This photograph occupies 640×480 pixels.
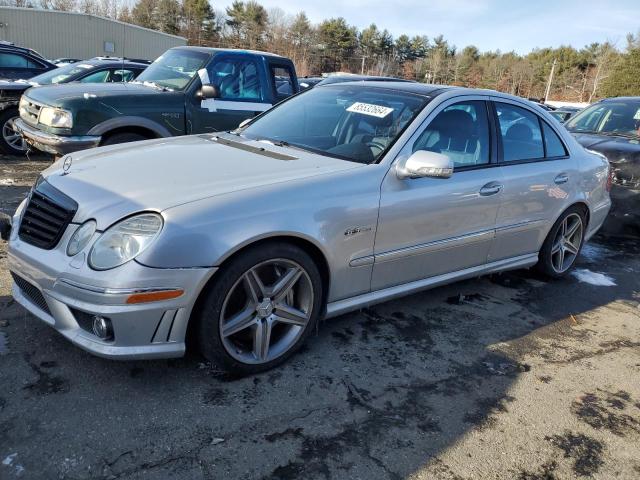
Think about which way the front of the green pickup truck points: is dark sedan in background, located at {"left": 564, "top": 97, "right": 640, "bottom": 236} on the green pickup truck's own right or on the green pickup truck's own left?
on the green pickup truck's own left

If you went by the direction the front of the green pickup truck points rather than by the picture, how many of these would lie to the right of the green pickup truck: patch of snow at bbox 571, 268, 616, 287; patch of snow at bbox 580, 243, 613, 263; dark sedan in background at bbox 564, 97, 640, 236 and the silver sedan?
0

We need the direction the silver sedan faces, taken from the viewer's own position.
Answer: facing the viewer and to the left of the viewer

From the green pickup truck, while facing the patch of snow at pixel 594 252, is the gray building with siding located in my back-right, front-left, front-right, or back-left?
back-left

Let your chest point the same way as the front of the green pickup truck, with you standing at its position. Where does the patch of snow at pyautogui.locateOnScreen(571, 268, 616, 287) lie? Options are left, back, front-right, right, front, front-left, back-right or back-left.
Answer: left

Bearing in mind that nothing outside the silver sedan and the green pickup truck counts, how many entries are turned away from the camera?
0

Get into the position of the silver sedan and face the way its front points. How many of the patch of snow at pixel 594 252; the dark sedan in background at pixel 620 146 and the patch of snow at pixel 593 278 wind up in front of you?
0

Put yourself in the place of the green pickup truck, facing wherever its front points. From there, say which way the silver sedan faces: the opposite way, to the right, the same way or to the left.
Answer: the same way

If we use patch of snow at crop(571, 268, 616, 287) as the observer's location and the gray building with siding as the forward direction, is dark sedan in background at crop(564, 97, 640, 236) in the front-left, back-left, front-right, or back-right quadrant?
front-right

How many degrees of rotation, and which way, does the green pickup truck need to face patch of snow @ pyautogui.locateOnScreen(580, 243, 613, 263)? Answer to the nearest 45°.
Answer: approximately 90° to its left

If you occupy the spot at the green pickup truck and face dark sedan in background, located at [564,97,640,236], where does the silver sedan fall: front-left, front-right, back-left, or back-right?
front-right

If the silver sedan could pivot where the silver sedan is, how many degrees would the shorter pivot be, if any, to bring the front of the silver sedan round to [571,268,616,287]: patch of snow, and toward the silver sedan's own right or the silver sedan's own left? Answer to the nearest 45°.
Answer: approximately 180°

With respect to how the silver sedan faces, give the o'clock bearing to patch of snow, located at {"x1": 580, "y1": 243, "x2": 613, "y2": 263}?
The patch of snow is roughly at 6 o'clock from the silver sedan.

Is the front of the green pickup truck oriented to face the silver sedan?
no

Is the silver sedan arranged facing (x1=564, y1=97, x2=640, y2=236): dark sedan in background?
no

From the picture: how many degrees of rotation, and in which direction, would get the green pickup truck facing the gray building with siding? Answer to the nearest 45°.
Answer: approximately 135° to its right

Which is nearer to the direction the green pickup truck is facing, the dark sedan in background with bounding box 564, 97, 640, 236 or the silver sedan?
the silver sedan

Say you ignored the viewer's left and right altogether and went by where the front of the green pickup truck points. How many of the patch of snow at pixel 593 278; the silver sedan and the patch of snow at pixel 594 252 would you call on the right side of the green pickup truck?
0

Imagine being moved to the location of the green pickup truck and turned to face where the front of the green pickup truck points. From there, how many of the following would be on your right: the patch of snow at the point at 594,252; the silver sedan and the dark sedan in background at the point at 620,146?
0
